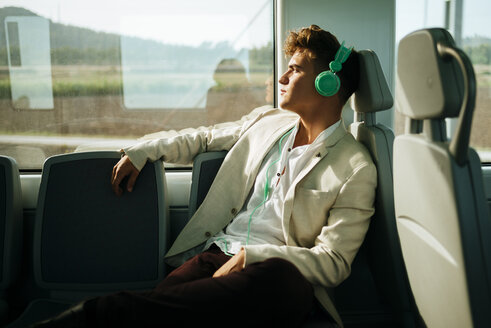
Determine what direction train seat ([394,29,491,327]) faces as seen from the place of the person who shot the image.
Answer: facing away from the viewer and to the right of the viewer

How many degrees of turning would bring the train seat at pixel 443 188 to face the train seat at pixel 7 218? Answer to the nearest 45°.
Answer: approximately 135° to its left

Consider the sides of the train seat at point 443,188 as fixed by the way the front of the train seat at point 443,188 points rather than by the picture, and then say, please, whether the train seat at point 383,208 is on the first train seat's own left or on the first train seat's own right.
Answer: on the first train seat's own left
